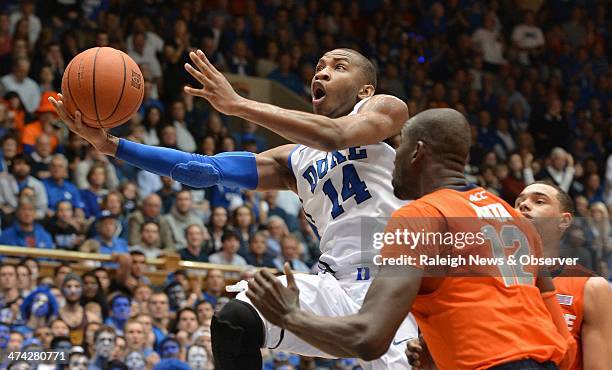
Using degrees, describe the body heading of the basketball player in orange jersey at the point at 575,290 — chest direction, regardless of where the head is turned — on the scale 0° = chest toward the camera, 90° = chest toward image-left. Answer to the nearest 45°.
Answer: approximately 45°

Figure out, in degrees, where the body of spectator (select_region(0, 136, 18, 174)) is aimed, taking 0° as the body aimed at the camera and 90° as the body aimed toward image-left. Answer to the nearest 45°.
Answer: approximately 0°

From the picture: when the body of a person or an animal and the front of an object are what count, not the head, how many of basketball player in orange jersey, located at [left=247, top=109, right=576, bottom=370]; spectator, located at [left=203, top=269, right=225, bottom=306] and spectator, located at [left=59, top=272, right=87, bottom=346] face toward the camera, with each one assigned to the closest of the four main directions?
2

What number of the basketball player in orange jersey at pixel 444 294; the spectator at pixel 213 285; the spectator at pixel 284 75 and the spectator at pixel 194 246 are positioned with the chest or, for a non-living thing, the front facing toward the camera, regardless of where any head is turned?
3

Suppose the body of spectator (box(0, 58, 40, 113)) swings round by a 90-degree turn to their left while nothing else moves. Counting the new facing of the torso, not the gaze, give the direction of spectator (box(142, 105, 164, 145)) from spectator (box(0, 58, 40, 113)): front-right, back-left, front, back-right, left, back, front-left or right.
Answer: front

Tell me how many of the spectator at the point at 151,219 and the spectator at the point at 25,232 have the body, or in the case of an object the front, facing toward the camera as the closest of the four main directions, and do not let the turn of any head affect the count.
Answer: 2
